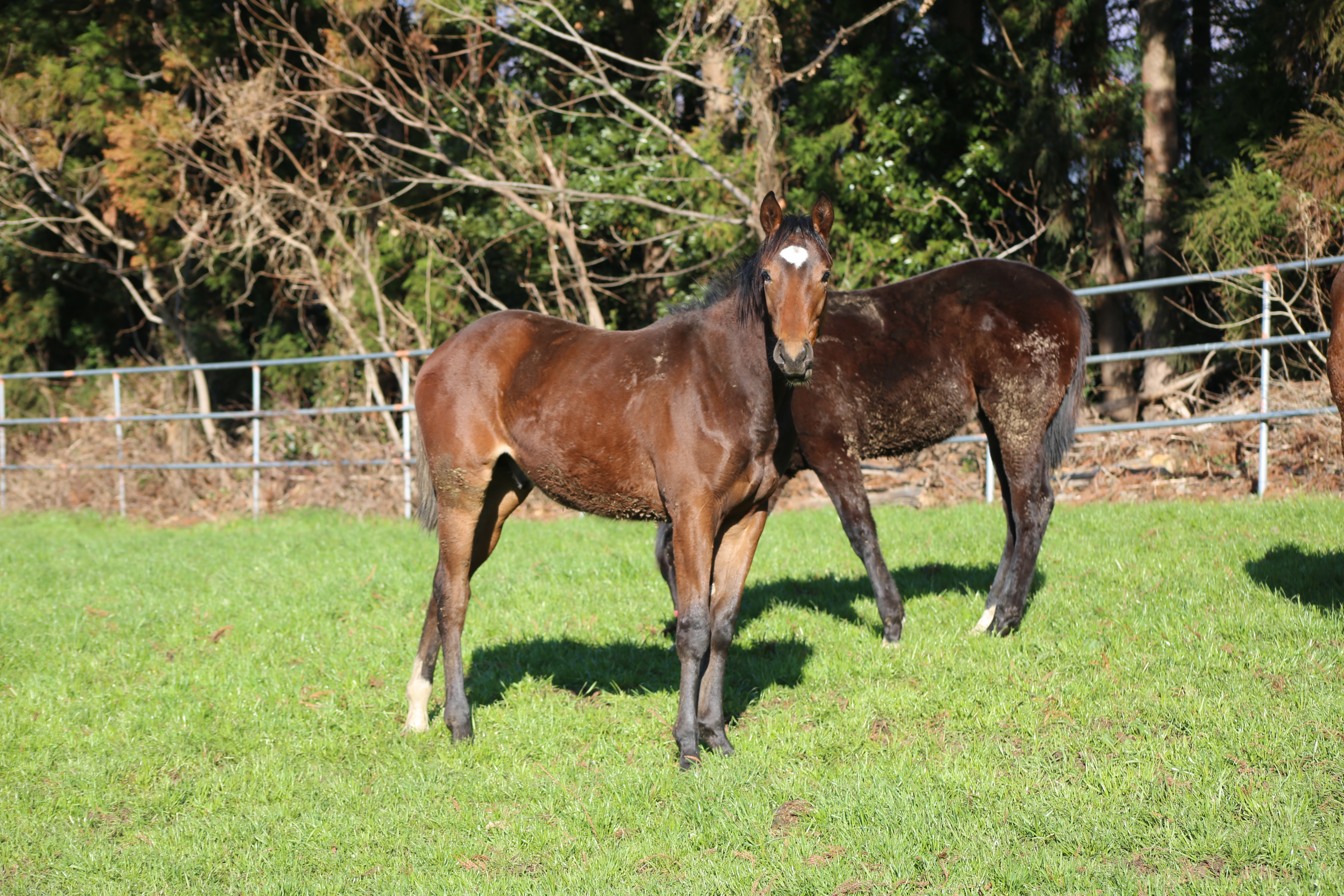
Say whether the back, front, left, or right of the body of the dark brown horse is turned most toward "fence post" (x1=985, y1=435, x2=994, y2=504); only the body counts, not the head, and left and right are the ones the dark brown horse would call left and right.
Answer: right

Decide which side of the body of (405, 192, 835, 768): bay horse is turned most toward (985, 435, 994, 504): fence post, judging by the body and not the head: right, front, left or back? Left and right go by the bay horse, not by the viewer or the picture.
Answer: left

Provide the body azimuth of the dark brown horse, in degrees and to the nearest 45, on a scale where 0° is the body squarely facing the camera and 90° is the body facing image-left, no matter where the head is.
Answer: approximately 90°

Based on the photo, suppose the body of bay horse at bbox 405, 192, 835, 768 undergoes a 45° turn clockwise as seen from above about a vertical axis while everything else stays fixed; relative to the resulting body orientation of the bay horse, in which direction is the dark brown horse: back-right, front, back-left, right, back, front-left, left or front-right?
back-left

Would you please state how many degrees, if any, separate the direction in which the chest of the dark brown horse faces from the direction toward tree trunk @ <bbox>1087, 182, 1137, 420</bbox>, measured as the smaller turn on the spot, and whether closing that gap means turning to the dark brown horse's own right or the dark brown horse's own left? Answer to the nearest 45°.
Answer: approximately 90° to the dark brown horse's own right
